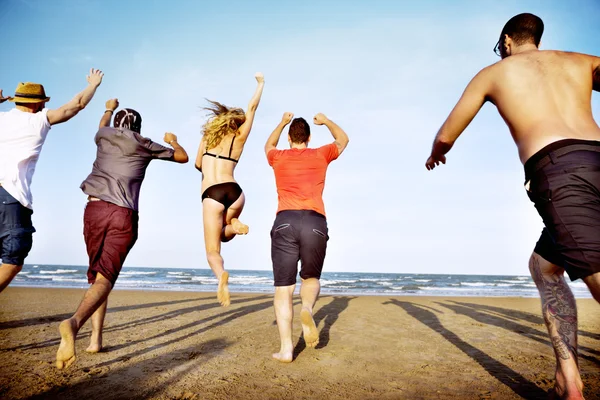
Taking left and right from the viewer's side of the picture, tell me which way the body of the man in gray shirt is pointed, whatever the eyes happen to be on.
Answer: facing away from the viewer and to the right of the viewer

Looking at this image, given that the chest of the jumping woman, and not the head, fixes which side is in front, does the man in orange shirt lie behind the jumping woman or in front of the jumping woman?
behind

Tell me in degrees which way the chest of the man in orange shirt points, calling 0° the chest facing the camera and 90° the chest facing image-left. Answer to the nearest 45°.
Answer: approximately 180°

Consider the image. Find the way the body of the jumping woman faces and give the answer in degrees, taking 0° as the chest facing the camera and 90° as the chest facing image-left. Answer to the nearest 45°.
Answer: approximately 180°

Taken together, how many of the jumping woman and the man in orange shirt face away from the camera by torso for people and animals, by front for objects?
2

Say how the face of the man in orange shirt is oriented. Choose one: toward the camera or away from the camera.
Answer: away from the camera

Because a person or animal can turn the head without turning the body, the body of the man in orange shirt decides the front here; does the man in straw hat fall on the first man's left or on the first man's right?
on the first man's left

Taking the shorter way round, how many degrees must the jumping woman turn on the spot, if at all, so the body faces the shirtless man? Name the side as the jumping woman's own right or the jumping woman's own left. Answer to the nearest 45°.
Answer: approximately 135° to the jumping woman's own right
